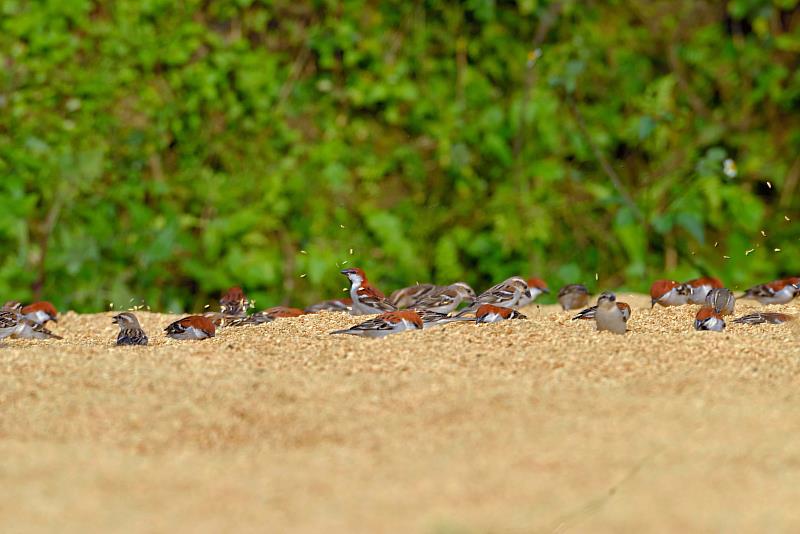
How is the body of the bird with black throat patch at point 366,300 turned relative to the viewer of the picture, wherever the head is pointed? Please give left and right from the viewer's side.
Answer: facing to the left of the viewer

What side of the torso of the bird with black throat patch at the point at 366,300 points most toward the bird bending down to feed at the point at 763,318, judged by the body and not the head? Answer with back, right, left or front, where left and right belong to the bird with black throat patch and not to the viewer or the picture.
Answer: back

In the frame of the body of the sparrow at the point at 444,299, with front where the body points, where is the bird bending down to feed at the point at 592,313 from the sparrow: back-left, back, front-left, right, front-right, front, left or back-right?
front-right

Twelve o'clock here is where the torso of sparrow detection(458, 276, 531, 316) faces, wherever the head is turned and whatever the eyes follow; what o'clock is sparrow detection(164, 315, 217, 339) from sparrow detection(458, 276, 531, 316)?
sparrow detection(164, 315, 217, 339) is roughly at 5 o'clock from sparrow detection(458, 276, 531, 316).

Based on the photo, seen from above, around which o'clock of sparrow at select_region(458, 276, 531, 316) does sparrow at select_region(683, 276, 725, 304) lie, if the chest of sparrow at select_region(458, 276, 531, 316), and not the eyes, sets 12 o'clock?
sparrow at select_region(683, 276, 725, 304) is roughly at 12 o'clock from sparrow at select_region(458, 276, 531, 316).

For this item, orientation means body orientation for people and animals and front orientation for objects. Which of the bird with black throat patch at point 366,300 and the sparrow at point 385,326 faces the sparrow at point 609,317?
the sparrow at point 385,326

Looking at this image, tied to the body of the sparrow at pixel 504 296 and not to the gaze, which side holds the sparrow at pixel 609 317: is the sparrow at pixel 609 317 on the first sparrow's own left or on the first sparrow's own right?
on the first sparrow's own right

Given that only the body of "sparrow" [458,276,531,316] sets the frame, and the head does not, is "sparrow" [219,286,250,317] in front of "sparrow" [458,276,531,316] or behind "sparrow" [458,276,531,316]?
behind
